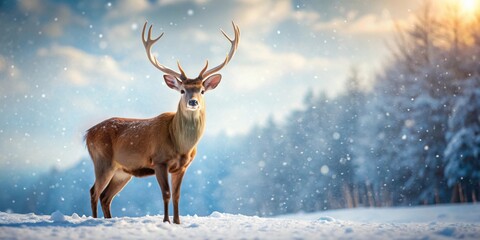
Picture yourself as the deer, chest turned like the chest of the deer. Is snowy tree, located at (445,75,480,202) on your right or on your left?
on your left

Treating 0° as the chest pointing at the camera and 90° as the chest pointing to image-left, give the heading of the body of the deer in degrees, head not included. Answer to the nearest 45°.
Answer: approximately 315°
